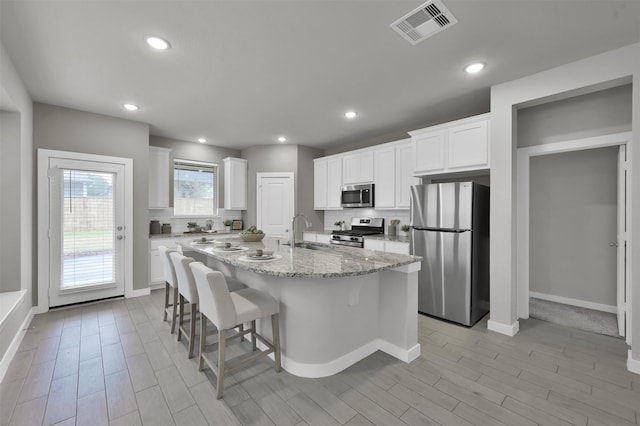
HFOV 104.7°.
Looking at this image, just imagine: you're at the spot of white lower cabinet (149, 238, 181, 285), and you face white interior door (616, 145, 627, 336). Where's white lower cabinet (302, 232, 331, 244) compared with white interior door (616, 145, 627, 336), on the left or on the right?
left

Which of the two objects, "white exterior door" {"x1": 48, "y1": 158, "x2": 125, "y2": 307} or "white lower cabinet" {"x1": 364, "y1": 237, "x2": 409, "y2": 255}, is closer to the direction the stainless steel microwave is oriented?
the white exterior door

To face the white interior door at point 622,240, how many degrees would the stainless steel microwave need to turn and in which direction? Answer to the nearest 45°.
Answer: approximately 90° to its left

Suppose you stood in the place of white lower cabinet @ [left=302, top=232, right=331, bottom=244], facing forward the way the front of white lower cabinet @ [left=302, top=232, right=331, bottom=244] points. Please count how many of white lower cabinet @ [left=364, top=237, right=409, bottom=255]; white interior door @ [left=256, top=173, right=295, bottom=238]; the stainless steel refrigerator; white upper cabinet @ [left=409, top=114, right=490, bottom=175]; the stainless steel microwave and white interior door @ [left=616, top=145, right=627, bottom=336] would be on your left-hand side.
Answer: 5

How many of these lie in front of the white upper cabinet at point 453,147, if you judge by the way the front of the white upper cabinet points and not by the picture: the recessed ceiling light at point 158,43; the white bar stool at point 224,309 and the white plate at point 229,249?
3

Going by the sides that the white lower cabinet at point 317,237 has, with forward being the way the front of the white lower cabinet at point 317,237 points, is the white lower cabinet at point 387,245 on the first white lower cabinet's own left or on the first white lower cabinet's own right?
on the first white lower cabinet's own left

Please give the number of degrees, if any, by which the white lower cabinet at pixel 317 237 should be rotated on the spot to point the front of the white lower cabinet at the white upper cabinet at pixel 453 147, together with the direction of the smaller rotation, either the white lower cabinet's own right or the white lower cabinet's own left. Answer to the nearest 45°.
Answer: approximately 90° to the white lower cabinet's own left

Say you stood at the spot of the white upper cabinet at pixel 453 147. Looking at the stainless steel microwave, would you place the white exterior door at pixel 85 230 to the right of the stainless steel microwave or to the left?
left

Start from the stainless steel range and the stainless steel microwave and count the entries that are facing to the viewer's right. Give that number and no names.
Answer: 0

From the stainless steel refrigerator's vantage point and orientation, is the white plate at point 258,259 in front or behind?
in front

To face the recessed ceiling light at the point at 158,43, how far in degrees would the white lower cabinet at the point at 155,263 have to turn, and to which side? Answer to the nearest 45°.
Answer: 0° — it already faces it
